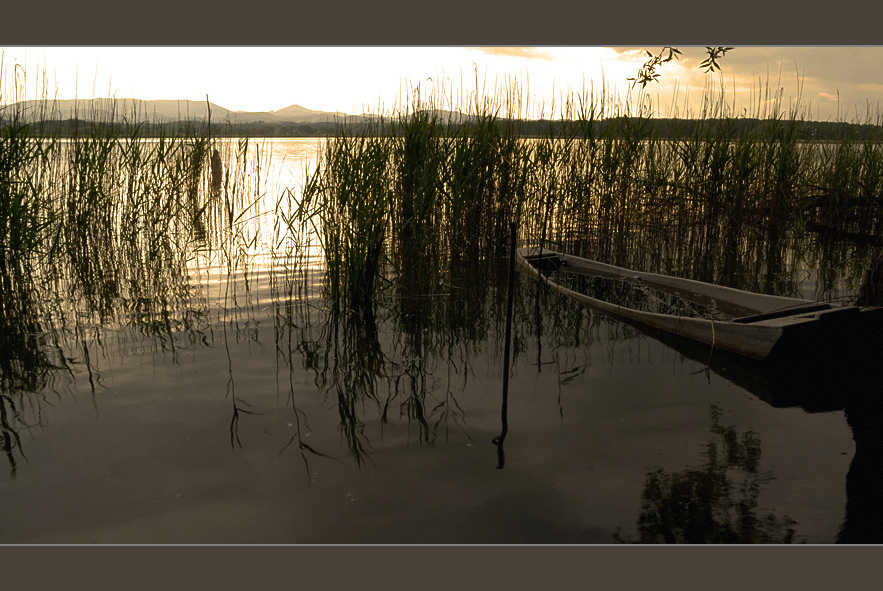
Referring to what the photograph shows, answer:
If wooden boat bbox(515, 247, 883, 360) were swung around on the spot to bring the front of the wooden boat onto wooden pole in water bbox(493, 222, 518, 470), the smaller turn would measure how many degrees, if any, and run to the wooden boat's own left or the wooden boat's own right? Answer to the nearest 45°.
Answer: approximately 90° to the wooden boat's own left

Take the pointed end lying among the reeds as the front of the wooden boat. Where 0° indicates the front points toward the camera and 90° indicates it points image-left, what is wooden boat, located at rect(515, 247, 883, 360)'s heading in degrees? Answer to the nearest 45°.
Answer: approximately 135°

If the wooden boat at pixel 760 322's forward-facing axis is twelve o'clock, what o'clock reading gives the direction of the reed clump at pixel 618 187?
The reed clump is roughly at 1 o'clock from the wooden boat.

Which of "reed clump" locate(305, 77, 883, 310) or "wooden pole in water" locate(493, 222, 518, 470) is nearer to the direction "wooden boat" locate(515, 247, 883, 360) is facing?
the reed clump
